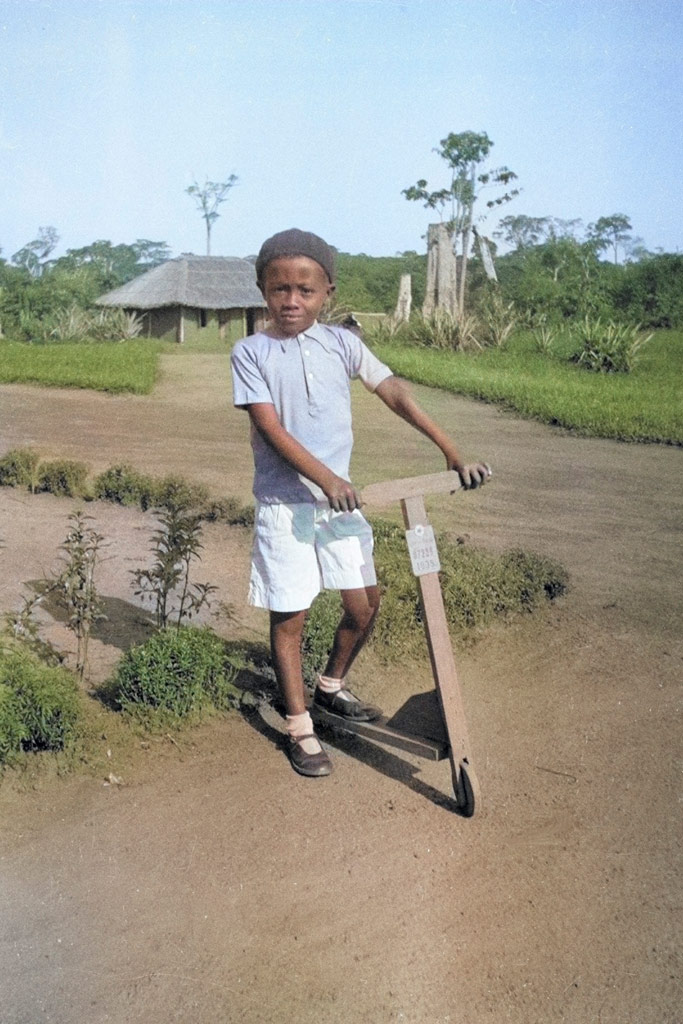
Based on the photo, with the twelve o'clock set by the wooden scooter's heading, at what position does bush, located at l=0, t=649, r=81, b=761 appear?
The bush is roughly at 5 o'clock from the wooden scooter.

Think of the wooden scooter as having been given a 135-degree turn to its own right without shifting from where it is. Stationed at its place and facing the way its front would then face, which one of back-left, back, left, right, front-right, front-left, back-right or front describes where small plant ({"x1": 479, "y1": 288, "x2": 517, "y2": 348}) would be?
right

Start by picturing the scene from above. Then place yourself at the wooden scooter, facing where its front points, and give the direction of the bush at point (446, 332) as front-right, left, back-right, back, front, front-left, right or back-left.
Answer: back-left

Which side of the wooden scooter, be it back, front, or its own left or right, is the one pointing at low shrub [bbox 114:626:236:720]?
back

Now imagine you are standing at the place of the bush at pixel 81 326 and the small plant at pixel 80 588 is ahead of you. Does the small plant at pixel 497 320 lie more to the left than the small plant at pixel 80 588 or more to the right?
left

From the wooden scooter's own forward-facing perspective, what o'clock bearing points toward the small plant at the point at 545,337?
The small plant is roughly at 8 o'clock from the wooden scooter.

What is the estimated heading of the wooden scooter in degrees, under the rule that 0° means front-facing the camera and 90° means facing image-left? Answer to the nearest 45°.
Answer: approximately 315°

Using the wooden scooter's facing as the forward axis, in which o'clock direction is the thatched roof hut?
The thatched roof hut is roughly at 7 o'clock from the wooden scooter.

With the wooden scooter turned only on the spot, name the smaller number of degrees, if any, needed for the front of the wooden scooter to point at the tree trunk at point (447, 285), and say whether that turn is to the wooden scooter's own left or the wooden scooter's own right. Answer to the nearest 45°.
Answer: approximately 135° to the wooden scooter's own left

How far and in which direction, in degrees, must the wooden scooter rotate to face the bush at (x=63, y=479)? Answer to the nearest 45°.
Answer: approximately 180°

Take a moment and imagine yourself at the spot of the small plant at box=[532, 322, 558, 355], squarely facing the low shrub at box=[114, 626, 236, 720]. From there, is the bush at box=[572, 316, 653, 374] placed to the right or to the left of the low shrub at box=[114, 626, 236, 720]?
left

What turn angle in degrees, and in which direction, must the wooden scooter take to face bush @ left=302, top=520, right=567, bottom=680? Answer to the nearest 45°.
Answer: approximately 135° to its left
